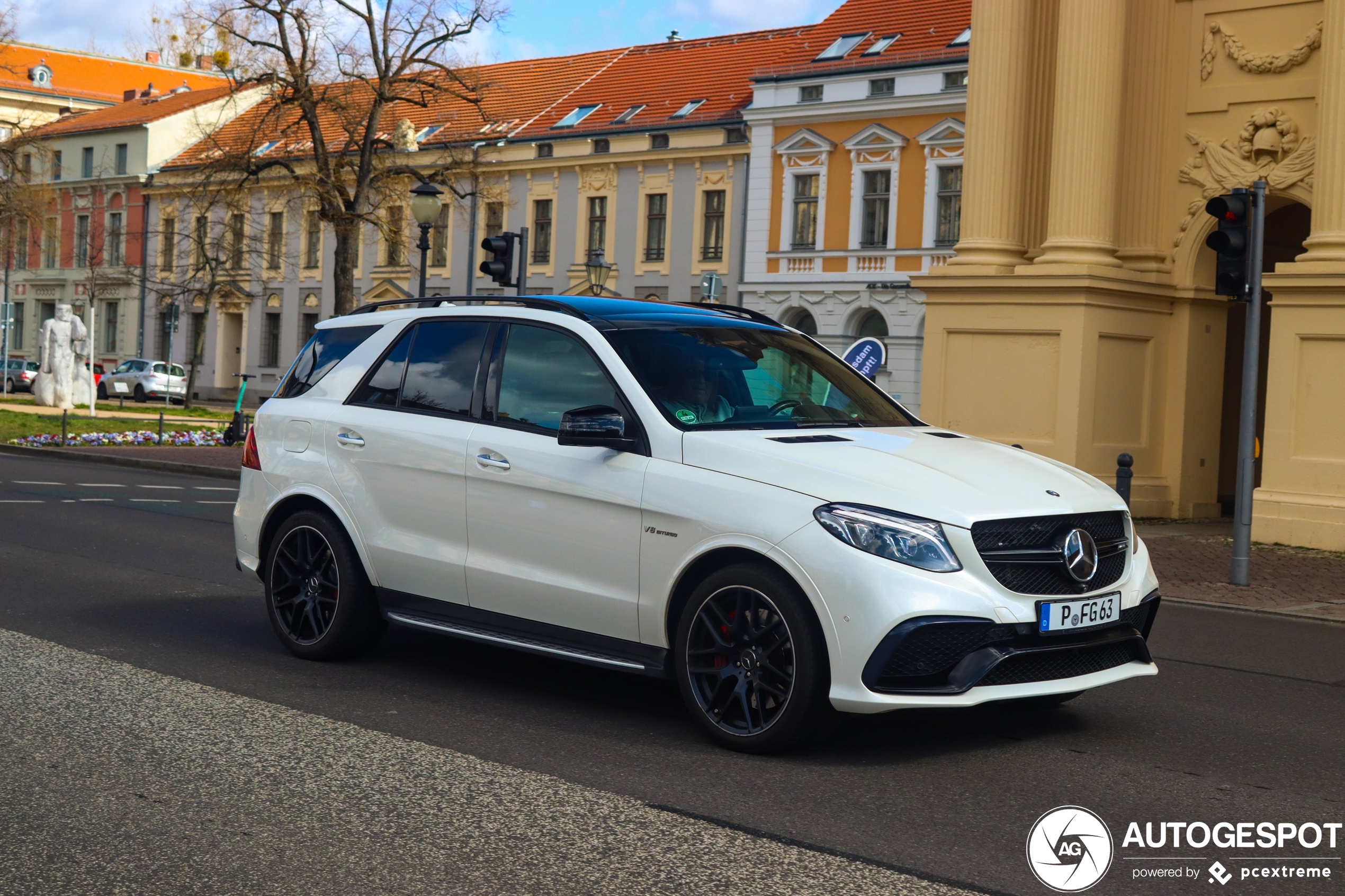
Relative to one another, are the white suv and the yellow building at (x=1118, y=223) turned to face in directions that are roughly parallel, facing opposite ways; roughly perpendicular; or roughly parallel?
roughly perpendicular

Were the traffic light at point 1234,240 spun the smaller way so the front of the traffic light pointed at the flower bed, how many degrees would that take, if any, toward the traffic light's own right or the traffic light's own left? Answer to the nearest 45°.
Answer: approximately 90° to the traffic light's own right

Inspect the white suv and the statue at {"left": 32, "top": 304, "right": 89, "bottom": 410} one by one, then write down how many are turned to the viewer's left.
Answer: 0

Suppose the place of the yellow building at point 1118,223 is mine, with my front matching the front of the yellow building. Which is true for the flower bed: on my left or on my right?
on my right

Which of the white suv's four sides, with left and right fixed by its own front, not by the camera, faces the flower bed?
back

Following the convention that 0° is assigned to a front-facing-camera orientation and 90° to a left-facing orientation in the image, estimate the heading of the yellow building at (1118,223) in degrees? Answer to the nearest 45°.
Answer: approximately 45°

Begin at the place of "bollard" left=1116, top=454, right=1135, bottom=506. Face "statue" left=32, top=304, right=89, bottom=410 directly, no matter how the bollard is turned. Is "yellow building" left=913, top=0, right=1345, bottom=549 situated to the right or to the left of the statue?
right

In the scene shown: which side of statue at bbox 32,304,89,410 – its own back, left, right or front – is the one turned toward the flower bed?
front

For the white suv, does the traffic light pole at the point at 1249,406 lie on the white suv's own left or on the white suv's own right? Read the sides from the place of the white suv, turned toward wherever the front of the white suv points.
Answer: on the white suv's own left
